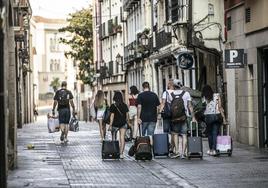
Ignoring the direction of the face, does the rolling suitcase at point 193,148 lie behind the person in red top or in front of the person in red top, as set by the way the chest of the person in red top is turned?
behind

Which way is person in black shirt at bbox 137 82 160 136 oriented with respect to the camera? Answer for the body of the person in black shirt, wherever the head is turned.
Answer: away from the camera

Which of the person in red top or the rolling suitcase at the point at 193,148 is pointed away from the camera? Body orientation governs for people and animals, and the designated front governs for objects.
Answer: the person in red top

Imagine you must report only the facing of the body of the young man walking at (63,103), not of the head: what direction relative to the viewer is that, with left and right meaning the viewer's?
facing away from the viewer

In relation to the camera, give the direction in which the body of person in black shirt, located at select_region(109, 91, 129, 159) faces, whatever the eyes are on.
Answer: away from the camera

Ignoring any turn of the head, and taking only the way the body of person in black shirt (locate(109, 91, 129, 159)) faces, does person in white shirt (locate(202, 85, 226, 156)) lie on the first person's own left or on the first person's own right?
on the first person's own right

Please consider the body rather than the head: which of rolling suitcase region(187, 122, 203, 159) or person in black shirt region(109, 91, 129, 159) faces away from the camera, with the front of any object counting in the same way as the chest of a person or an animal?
the person in black shirt

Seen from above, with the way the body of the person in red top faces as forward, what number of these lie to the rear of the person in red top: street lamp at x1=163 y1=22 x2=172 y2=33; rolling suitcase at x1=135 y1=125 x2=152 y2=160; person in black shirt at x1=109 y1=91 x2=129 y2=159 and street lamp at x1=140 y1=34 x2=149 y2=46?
2

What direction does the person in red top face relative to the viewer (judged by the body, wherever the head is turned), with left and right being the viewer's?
facing away from the viewer
